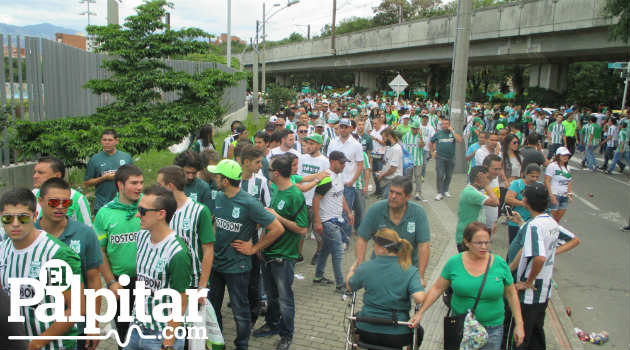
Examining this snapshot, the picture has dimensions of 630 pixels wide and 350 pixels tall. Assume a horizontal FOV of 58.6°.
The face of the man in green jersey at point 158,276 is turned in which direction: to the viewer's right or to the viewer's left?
to the viewer's left

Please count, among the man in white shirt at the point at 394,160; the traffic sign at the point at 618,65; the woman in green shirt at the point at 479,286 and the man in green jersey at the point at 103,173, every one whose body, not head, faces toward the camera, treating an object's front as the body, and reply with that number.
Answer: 3

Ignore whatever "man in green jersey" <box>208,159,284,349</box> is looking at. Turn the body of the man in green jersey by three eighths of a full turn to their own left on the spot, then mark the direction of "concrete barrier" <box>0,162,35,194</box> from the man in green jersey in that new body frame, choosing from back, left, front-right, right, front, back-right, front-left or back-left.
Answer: back-left

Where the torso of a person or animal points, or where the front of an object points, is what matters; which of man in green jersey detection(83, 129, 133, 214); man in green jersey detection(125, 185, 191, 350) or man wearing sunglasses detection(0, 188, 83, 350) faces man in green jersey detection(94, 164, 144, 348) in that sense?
man in green jersey detection(83, 129, 133, 214)

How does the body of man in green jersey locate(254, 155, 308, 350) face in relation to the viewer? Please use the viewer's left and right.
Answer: facing the viewer and to the left of the viewer

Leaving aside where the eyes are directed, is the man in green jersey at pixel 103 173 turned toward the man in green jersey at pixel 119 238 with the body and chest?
yes

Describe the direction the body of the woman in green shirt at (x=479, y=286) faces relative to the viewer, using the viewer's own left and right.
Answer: facing the viewer

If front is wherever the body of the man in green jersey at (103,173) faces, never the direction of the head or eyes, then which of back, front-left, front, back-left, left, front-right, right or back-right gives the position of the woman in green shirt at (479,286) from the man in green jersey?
front-left

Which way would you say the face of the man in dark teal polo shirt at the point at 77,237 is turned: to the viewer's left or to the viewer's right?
to the viewer's right

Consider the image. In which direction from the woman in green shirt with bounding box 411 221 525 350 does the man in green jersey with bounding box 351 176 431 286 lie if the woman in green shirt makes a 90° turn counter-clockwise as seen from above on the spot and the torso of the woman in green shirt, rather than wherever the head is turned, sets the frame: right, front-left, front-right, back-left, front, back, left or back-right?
back-left

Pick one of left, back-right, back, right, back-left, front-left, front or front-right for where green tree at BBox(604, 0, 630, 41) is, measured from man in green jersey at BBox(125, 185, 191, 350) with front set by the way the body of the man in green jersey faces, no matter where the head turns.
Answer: back

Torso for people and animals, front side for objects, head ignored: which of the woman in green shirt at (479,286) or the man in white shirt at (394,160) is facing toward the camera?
the woman in green shirt

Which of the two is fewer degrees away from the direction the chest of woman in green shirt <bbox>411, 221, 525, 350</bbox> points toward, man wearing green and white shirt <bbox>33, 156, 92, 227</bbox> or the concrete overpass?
the man wearing green and white shirt
